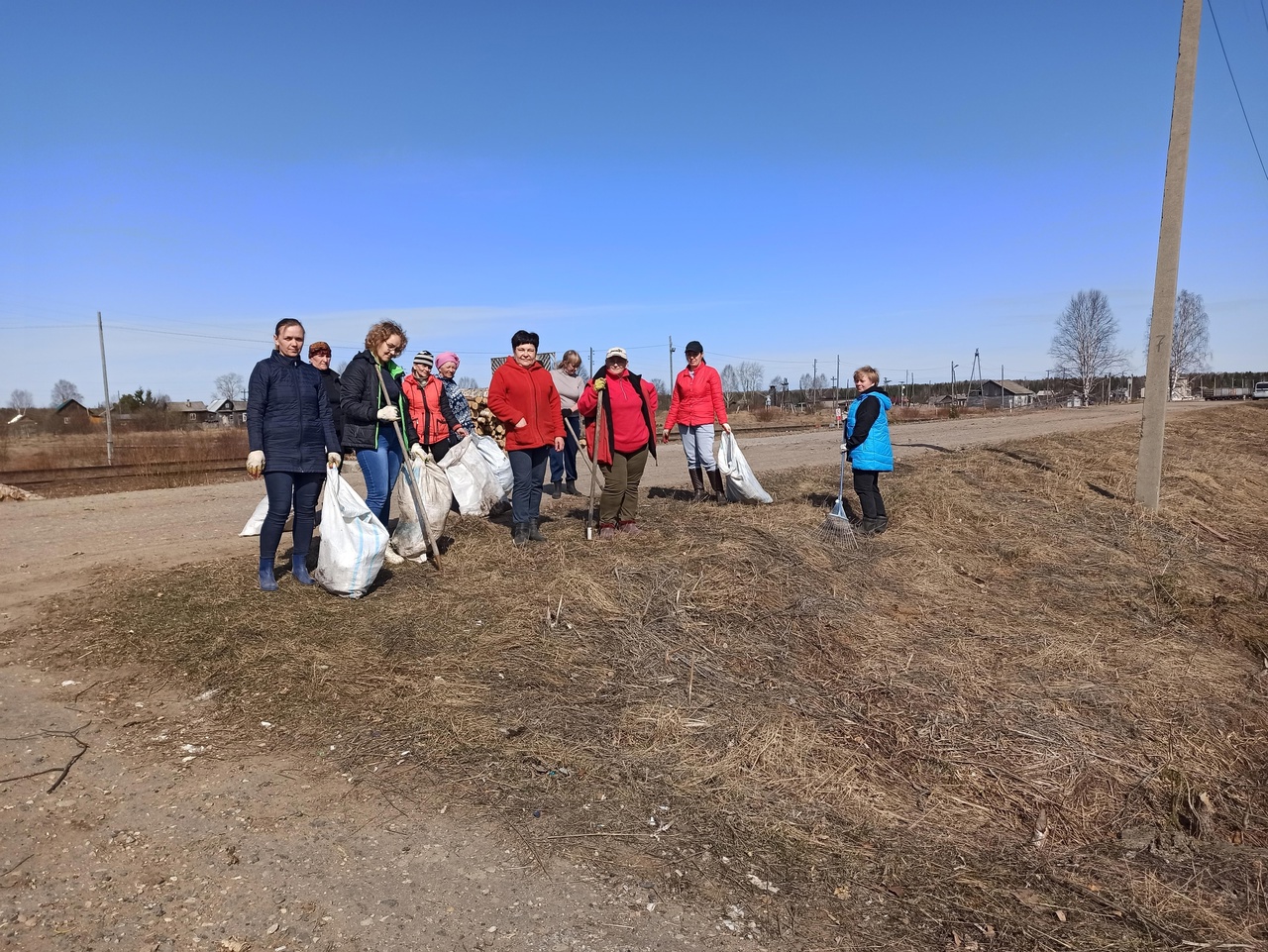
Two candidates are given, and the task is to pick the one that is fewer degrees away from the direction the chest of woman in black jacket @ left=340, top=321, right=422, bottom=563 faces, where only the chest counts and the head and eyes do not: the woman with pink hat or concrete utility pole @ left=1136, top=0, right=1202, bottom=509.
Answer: the concrete utility pole

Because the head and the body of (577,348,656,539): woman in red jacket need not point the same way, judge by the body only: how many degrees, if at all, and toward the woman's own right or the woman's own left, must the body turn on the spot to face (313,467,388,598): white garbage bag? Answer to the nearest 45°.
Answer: approximately 45° to the woman's own right

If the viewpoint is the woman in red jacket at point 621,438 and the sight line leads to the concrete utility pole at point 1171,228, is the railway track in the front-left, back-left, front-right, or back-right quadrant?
back-left

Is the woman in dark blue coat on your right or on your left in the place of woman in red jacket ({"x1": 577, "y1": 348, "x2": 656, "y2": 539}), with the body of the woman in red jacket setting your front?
on your right

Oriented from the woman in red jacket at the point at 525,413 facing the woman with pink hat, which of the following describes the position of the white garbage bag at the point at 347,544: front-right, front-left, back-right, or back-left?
back-left

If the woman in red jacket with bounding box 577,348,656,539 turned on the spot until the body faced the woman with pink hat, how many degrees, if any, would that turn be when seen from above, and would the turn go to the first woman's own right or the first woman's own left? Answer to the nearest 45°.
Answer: approximately 135° to the first woman's own right

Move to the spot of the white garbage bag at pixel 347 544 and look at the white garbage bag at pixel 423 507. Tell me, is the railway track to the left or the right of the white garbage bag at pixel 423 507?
left

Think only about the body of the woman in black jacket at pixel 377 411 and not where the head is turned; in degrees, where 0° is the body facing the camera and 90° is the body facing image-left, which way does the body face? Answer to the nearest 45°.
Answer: approximately 315°

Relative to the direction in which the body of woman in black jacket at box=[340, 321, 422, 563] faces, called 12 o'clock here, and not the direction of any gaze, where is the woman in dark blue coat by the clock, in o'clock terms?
The woman in dark blue coat is roughly at 3 o'clock from the woman in black jacket.

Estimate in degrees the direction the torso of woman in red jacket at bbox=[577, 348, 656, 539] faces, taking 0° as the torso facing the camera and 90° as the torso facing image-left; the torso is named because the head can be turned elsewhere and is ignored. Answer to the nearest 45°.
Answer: approximately 0°
